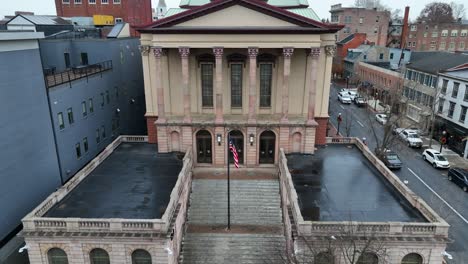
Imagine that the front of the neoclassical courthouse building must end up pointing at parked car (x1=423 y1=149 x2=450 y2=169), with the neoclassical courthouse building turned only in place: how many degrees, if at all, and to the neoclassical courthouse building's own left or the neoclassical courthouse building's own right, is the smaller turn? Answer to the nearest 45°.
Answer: approximately 90° to the neoclassical courthouse building's own left

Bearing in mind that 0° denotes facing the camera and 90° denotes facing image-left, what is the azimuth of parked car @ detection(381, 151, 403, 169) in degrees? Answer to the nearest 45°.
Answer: approximately 315°

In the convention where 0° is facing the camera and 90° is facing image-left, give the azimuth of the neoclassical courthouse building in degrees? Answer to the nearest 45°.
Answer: approximately 0°

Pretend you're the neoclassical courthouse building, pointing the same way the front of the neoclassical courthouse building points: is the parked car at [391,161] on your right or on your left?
on your left
